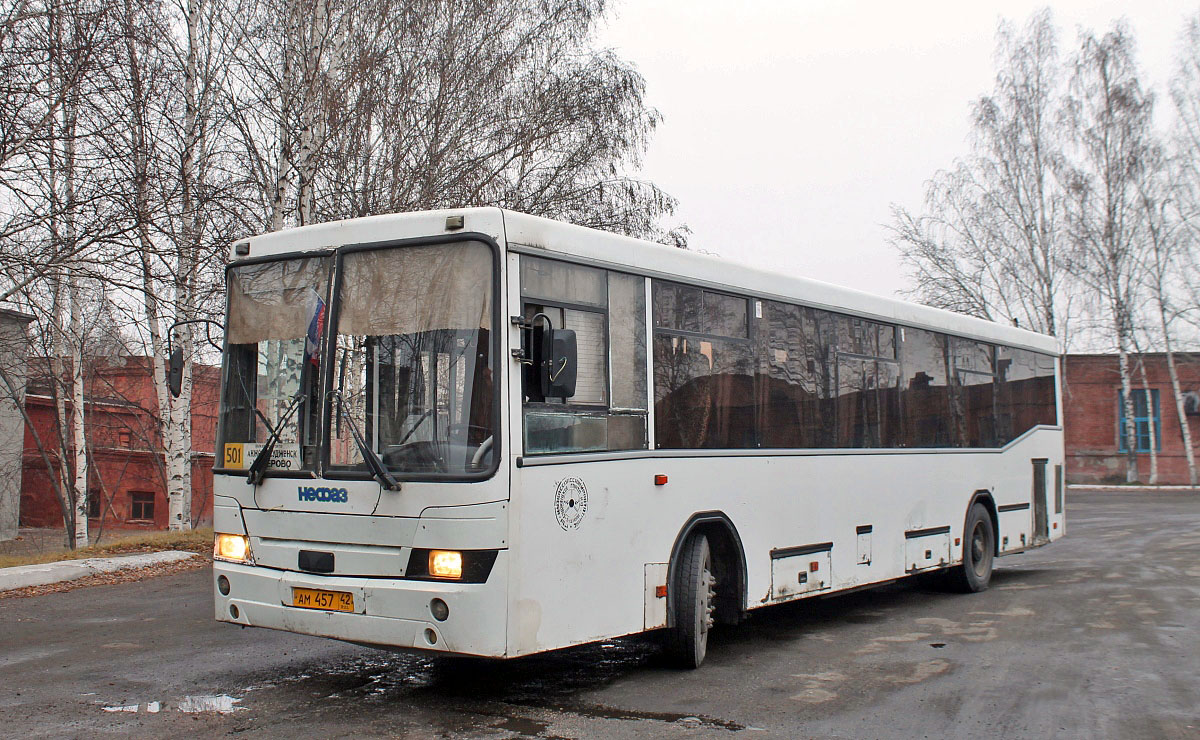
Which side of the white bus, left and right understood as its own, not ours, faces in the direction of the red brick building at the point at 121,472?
right

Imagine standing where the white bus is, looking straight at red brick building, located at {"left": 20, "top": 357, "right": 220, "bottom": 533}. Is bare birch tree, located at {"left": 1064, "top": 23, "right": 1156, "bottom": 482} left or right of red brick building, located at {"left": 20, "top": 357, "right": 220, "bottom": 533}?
right

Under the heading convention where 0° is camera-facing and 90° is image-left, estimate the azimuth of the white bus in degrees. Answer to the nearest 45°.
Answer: approximately 45°

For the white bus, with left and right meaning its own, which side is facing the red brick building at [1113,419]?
back

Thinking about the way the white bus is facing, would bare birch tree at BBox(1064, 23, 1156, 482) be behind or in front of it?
behind
